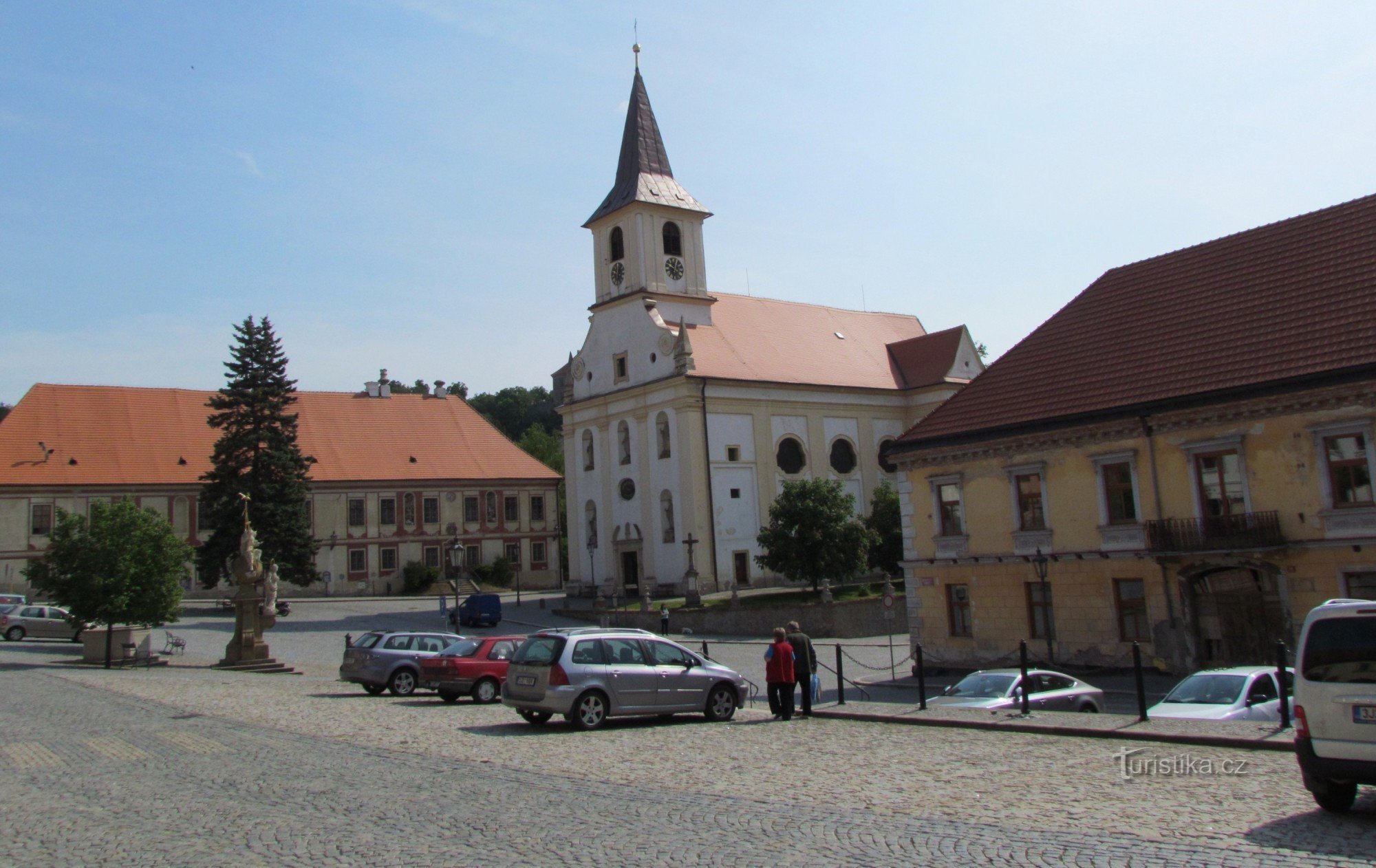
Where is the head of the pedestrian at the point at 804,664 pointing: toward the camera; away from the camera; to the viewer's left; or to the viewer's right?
away from the camera

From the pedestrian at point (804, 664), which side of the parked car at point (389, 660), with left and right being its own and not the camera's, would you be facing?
right

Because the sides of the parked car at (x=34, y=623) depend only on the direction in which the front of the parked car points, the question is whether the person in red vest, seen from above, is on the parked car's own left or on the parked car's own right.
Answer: on the parked car's own right

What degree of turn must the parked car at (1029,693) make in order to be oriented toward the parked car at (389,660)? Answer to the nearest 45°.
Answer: approximately 45° to its right

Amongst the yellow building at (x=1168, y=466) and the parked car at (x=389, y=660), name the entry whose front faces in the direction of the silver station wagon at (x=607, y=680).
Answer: the yellow building

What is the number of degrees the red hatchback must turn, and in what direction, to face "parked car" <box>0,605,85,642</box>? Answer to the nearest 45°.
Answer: approximately 90° to its left

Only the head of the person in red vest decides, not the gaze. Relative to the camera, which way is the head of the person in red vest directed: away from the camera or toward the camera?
away from the camera

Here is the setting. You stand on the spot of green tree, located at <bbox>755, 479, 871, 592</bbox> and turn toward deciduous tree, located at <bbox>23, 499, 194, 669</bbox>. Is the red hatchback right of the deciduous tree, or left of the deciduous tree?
left

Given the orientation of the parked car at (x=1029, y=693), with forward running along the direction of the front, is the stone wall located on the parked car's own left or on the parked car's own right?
on the parked car's own right
